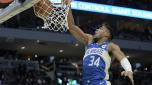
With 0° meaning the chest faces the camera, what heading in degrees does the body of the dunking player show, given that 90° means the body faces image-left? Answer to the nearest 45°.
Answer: approximately 45°
